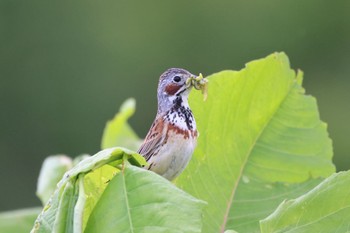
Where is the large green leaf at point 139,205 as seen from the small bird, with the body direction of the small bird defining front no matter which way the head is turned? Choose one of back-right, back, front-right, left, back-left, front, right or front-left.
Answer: front-right

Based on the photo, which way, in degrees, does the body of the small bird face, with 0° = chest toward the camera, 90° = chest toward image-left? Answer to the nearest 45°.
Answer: approximately 315°

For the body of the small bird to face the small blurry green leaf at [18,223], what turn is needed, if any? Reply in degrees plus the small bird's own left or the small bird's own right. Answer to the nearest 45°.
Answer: approximately 135° to the small bird's own right
